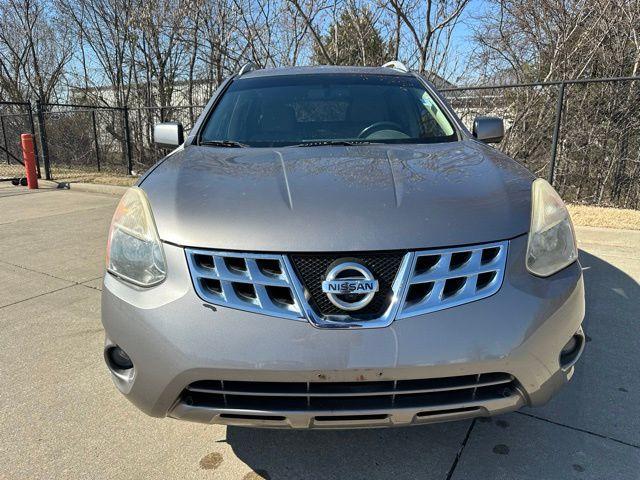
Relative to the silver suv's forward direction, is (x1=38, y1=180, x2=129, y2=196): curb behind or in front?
behind

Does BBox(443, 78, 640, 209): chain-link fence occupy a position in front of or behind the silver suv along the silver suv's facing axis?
behind

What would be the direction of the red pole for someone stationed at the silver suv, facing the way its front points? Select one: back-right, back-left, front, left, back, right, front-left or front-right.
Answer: back-right

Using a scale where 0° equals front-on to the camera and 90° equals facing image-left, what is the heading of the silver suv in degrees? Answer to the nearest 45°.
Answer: approximately 0°

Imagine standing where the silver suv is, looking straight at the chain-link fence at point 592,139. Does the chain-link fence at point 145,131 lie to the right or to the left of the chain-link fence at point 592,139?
left

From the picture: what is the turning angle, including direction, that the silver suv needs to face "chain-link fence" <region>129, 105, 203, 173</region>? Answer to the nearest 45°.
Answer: approximately 135° to its right
